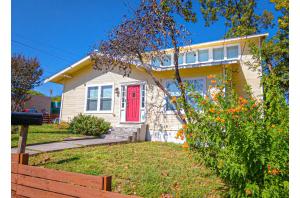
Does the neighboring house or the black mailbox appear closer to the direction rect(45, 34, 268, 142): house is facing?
the black mailbox

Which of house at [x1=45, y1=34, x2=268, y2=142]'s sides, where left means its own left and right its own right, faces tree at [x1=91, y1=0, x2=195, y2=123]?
front

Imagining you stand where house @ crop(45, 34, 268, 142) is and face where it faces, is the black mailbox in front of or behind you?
in front

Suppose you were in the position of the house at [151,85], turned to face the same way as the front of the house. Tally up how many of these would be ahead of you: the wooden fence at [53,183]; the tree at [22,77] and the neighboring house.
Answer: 1

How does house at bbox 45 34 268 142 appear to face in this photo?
toward the camera

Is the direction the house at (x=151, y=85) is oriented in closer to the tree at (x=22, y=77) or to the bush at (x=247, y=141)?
the bush

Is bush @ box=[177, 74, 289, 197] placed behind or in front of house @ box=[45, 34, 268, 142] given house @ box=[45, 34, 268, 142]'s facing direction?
in front

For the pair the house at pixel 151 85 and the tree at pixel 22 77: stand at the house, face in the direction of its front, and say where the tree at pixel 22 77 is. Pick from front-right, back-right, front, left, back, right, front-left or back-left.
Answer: back-right

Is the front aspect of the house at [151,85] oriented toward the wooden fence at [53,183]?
yes
